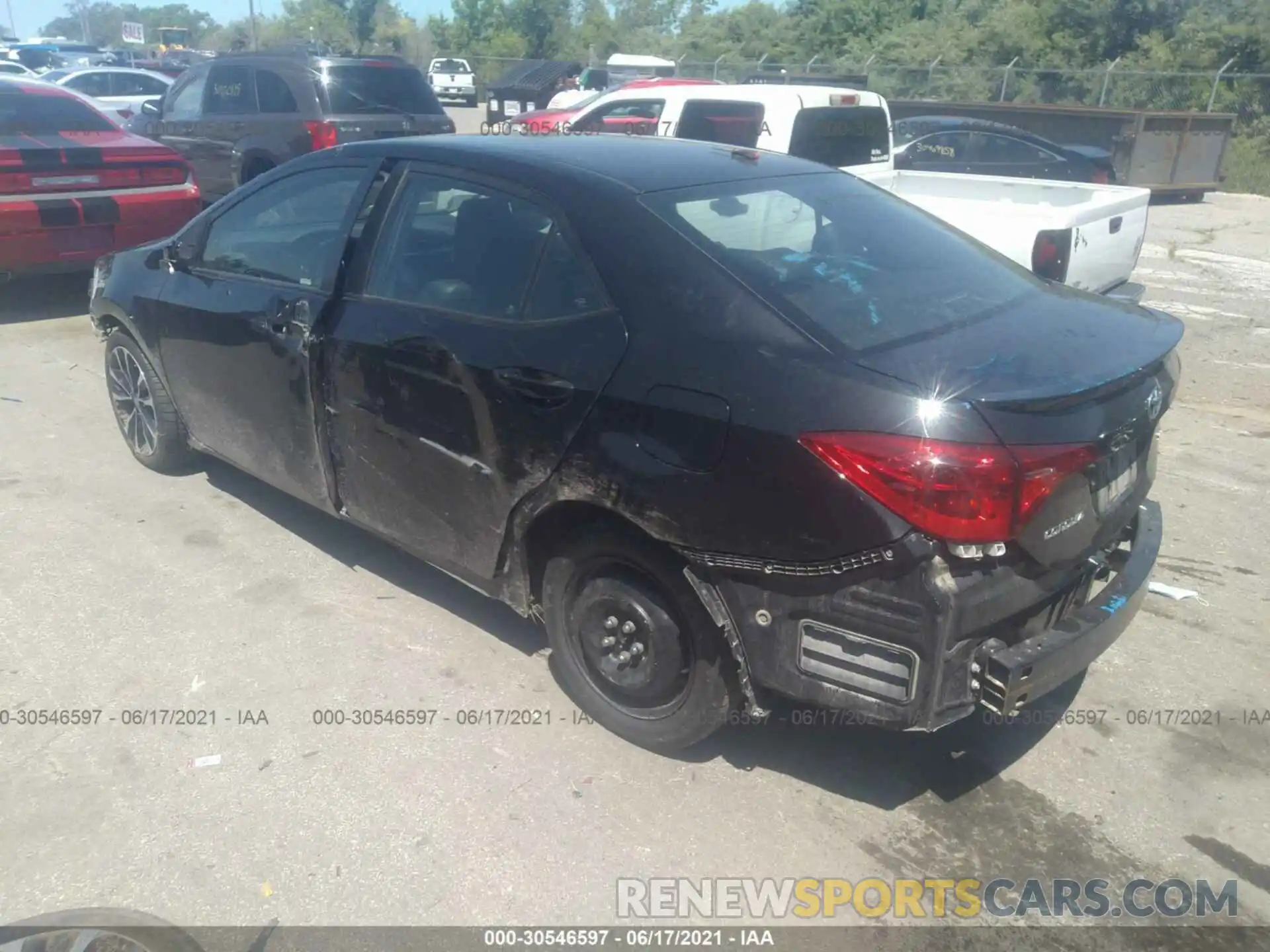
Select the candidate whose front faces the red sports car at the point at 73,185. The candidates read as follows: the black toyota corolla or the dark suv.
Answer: the black toyota corolla

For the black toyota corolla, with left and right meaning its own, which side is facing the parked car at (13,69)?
front

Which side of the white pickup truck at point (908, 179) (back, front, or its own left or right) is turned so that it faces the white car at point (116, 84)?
front

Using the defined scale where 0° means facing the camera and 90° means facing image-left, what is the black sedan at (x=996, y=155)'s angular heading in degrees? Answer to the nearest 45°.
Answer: approximately 90°

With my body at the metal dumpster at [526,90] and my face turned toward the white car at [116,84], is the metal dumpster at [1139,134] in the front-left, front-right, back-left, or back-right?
back-left

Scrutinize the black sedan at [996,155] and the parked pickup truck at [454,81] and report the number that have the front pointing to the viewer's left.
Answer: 1

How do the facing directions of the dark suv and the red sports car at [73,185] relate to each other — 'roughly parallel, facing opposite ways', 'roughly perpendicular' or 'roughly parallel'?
roughly parallel

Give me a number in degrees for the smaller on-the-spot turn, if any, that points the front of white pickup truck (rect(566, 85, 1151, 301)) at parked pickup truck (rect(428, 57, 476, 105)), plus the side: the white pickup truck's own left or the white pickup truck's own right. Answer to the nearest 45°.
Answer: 0° — it already faces it

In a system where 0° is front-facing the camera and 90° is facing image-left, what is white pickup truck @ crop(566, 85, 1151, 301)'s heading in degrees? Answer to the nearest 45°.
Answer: approximately 135°

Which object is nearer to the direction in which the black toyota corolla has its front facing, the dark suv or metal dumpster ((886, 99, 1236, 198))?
the dark suv

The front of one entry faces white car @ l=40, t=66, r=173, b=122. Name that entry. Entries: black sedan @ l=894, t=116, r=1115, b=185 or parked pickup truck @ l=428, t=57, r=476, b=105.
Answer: the black sedan

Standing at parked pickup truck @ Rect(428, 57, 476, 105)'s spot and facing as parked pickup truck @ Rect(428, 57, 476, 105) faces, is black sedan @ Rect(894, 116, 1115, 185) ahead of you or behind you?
behind

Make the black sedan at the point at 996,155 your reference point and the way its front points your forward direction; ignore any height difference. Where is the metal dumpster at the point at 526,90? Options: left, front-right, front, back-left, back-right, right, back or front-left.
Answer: front-right

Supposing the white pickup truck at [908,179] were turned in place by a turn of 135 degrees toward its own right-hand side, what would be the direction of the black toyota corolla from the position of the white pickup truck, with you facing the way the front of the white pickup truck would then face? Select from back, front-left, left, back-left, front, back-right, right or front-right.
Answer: right

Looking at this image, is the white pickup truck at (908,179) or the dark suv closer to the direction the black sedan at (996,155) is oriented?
the dark suv
